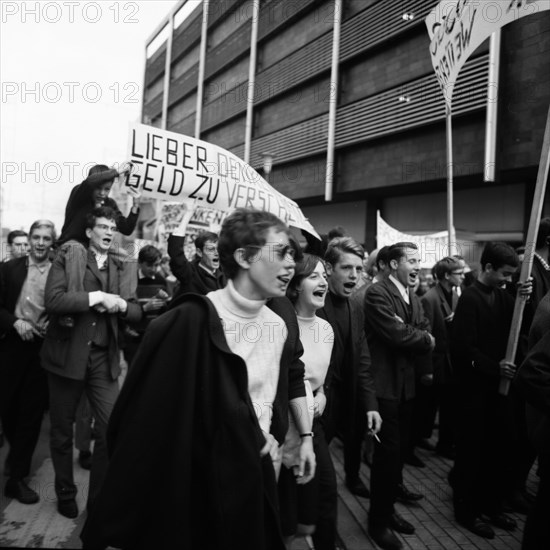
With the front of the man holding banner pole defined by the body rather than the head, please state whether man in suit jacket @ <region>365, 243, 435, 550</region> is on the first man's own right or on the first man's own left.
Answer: on the first man's own right

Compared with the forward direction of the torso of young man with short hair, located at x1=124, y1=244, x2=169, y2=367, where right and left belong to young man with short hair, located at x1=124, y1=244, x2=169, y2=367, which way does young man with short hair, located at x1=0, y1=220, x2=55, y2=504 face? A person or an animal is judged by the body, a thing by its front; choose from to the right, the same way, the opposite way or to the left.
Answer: the same way

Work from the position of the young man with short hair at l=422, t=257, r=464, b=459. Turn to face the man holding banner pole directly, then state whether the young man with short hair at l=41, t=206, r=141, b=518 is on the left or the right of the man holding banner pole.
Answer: right

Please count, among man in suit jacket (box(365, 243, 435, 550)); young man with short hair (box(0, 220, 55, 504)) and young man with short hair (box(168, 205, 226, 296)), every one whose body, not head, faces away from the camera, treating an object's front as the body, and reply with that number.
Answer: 0

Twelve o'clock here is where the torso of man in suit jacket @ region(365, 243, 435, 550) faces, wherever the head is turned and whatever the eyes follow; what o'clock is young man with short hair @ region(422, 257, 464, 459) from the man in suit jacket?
The young man with short hair is roughly at 8 o'clock from the man in suit jacket.

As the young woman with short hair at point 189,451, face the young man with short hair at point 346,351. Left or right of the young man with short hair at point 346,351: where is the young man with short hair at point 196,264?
left

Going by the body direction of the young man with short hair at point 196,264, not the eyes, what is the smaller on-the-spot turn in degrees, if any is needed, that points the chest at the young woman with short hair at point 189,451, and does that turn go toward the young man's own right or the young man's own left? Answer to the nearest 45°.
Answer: approximately 45° to the young man's own right

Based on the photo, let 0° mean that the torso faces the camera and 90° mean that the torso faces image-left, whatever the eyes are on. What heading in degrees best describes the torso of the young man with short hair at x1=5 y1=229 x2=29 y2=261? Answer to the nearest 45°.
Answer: approximately 315°

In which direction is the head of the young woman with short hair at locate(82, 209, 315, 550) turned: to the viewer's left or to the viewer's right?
to the viewer's right

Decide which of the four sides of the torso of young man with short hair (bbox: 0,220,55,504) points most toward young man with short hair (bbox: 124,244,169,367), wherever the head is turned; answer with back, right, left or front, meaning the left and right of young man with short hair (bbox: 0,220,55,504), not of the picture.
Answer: left

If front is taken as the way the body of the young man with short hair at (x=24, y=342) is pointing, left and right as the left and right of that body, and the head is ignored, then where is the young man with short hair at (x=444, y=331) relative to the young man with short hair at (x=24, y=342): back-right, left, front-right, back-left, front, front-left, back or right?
front-left

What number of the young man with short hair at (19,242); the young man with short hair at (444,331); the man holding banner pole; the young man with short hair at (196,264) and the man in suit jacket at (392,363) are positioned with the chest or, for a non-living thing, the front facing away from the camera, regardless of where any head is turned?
0

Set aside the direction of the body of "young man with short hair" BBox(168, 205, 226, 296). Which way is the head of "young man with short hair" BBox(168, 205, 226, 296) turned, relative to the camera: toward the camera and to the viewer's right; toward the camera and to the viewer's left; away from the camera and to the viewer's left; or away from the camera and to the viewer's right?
toward the camera and to the viewer's right

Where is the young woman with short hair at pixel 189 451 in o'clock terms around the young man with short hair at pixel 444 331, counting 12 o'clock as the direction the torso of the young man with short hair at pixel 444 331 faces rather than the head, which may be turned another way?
the young woman with short hair at pixel 189 451 is roughly at 2 o'clock from the young man with short hair at pixel 444 331.

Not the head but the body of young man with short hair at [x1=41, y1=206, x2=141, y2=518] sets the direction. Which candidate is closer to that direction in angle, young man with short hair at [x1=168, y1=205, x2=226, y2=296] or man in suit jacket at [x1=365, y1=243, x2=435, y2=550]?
the man in suit jacket

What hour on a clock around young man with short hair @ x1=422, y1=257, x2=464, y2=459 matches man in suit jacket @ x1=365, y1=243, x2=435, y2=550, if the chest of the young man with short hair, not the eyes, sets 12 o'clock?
The man in suit jacket is roughly at 2 o'clock from the young man with short hair.

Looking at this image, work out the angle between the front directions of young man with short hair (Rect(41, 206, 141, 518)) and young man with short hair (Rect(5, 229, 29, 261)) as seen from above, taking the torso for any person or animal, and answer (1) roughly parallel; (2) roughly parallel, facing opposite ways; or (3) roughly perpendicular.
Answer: roughly parallel
